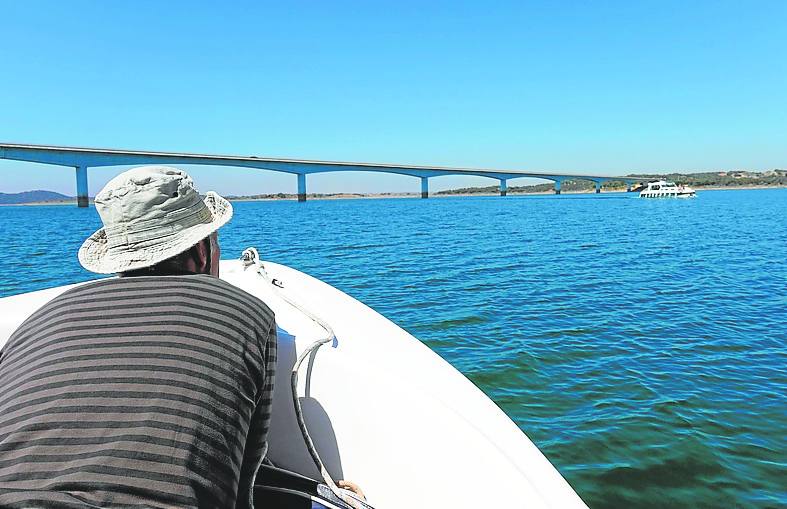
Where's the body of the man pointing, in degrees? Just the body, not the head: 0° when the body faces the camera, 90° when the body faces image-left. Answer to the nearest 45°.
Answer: approximately 180°
